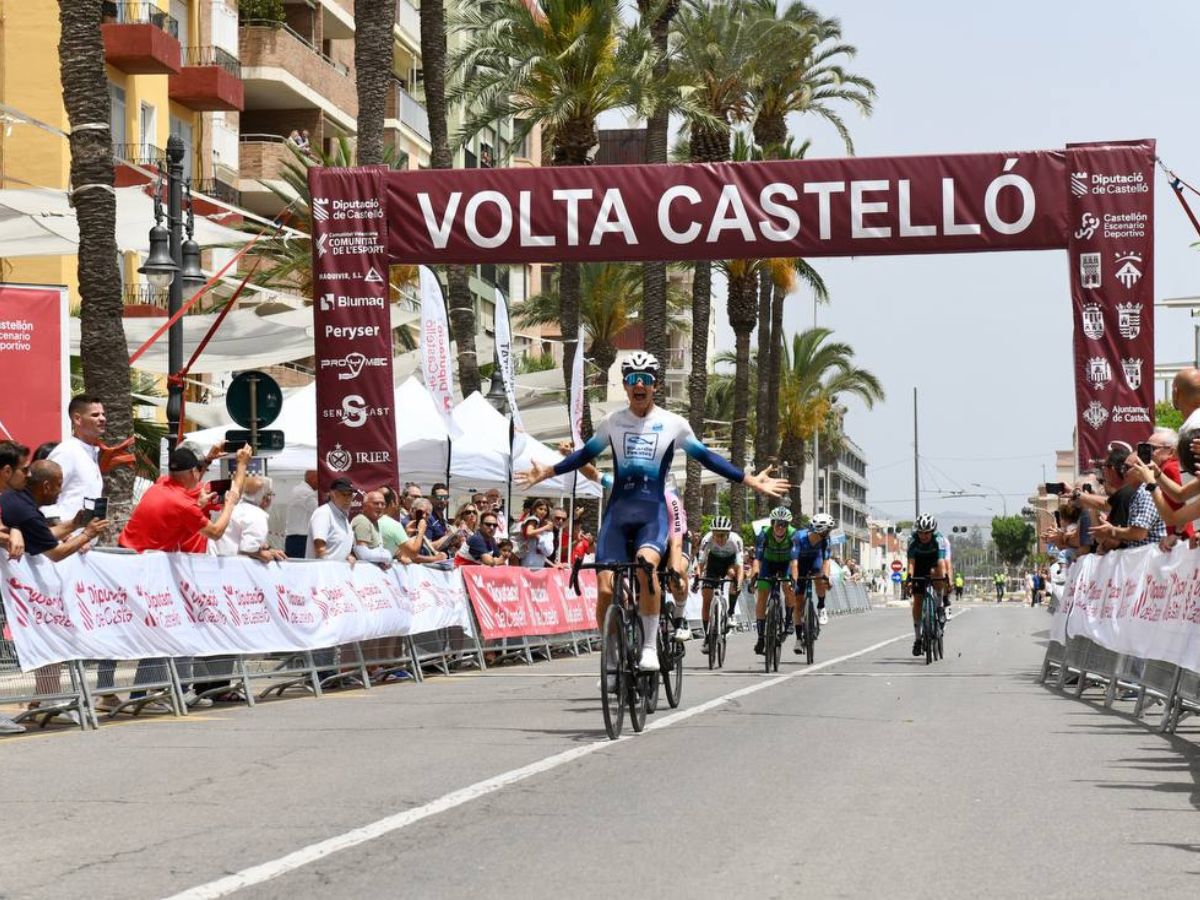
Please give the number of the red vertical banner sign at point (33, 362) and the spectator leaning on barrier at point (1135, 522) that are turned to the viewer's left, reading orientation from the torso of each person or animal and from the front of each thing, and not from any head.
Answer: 1

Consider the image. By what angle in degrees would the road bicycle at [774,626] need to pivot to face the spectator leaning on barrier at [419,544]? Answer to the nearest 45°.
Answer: approximately 90° to its right

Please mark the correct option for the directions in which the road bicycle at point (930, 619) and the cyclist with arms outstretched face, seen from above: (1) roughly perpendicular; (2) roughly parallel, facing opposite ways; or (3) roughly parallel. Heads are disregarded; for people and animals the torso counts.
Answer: roughly parallel

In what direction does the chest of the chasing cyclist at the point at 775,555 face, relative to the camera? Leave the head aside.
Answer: toward the camera

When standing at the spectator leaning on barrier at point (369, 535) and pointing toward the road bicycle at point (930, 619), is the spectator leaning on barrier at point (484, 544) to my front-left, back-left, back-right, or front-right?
front-left

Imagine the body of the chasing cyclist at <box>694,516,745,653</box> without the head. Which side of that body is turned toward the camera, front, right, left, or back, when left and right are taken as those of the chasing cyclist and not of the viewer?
front

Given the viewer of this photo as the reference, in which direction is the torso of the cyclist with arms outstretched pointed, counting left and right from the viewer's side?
facing the viewer

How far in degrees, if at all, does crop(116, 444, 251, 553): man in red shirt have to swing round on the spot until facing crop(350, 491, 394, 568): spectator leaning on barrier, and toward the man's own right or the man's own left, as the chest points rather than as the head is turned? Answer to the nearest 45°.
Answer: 0° — they already face them

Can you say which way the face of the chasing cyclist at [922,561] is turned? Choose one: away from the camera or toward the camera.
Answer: toward the camera

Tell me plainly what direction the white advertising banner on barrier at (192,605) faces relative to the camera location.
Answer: facing the viewer and to the right of the viewer

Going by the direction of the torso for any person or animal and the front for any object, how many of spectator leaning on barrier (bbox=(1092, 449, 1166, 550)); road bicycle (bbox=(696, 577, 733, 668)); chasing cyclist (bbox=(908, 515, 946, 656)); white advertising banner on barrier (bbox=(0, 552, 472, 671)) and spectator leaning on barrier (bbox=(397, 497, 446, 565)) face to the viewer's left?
1

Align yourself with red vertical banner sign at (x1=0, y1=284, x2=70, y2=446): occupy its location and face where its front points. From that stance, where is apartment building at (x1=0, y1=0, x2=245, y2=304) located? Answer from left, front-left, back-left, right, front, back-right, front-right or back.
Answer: back

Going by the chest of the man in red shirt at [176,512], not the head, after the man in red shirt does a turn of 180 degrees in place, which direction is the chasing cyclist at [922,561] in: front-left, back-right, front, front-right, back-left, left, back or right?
back

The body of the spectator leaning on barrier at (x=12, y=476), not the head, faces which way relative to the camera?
to the viewer's right

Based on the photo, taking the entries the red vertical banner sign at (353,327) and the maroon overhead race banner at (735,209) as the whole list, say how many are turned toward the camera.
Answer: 2

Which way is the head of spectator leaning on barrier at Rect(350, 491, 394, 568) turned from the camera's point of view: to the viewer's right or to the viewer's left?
to the viewer's right

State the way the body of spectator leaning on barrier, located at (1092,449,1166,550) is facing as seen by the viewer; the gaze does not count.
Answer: to the viewer's left

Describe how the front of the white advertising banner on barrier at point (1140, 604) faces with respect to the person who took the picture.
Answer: facing the viewer and to the left of the viewer

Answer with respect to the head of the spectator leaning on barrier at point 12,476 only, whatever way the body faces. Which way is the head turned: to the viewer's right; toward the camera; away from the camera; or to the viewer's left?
to the viewer's right
